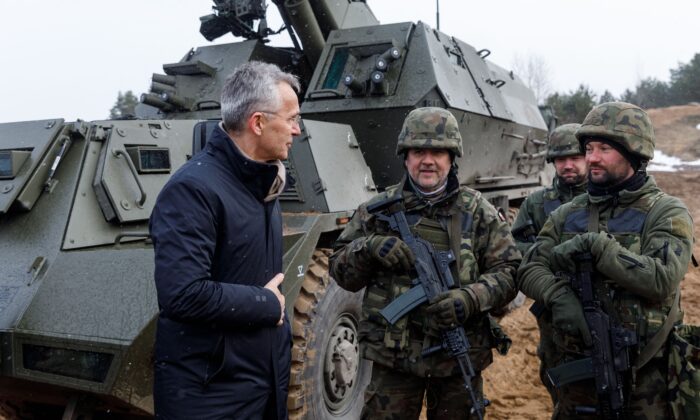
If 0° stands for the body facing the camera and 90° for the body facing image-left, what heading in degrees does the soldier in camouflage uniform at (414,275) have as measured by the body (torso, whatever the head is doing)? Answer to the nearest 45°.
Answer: approximately 0°

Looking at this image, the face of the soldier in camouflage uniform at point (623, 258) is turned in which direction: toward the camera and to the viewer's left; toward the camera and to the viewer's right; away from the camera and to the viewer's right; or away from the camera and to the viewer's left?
toward the camera and to the viewer's left

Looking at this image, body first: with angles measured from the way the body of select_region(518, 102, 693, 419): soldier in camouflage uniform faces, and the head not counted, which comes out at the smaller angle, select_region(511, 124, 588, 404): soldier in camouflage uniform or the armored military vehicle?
the armored military vehicle

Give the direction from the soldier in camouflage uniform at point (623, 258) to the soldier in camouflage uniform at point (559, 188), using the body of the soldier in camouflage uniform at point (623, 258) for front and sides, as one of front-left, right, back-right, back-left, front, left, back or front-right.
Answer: back-right

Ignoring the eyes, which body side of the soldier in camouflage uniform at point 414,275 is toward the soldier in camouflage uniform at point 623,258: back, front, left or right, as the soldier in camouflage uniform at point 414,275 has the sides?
left

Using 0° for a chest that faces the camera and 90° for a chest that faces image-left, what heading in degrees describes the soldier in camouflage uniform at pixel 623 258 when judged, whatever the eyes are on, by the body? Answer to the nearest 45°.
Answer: approximately 45°

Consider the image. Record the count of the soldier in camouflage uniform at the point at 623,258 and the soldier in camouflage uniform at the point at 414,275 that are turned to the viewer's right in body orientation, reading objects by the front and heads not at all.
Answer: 0

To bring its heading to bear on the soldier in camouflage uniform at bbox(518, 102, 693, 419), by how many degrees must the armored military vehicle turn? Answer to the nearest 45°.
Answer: approximately 90° to its left

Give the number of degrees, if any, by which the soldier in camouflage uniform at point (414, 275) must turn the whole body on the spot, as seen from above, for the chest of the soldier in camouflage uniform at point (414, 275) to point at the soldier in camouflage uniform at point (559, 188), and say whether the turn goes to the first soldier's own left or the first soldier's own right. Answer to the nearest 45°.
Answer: approximately 135° to the first soldier's own left
